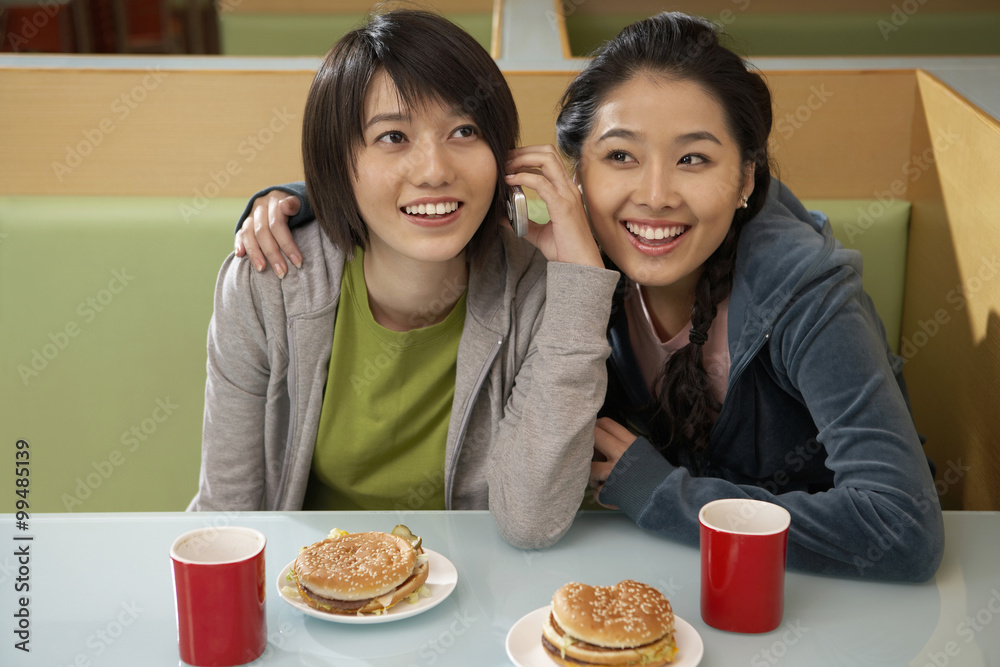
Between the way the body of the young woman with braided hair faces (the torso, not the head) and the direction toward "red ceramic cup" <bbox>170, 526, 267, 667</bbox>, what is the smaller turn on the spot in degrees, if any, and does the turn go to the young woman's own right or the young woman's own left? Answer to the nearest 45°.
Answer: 0° — they already face it

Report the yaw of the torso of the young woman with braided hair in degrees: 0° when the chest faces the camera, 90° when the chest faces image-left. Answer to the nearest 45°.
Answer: approximately 45°
